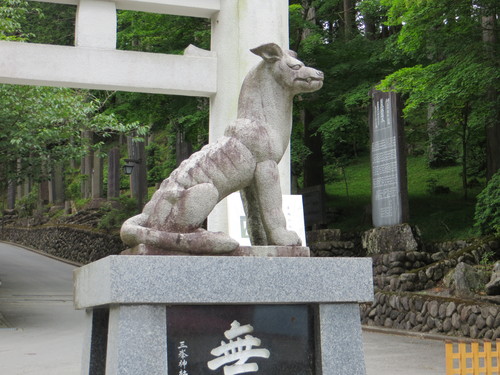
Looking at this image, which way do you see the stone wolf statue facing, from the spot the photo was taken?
facing to the right of the viewer

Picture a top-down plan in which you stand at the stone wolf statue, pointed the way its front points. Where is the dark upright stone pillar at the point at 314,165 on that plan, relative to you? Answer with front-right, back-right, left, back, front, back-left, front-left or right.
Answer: left

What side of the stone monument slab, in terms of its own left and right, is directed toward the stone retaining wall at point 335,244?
right

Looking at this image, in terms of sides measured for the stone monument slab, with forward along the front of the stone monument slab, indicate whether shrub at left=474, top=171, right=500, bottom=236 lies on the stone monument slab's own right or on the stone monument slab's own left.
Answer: on the stone monument slab's own left

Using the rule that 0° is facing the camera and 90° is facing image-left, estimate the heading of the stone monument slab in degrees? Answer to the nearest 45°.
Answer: approximately 45°

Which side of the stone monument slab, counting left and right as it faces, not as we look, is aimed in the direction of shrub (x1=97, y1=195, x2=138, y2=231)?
right

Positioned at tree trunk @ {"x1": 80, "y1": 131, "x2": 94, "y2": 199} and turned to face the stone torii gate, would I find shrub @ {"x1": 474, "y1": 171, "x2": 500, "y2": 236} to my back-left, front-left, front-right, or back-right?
front-left

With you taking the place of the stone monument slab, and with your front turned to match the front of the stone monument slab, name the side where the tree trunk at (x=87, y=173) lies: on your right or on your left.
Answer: on your right

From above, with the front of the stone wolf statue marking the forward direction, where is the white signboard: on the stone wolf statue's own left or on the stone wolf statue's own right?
on the stone wolf statue's own left

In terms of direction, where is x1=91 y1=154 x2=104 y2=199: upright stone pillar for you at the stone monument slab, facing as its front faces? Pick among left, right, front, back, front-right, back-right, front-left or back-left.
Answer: right

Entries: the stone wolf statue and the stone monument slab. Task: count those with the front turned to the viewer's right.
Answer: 1

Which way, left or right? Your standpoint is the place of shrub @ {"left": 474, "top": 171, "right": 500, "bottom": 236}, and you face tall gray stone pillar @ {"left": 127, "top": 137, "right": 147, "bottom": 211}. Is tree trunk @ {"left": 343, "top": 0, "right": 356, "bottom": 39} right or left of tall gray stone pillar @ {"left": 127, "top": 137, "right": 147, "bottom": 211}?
right
